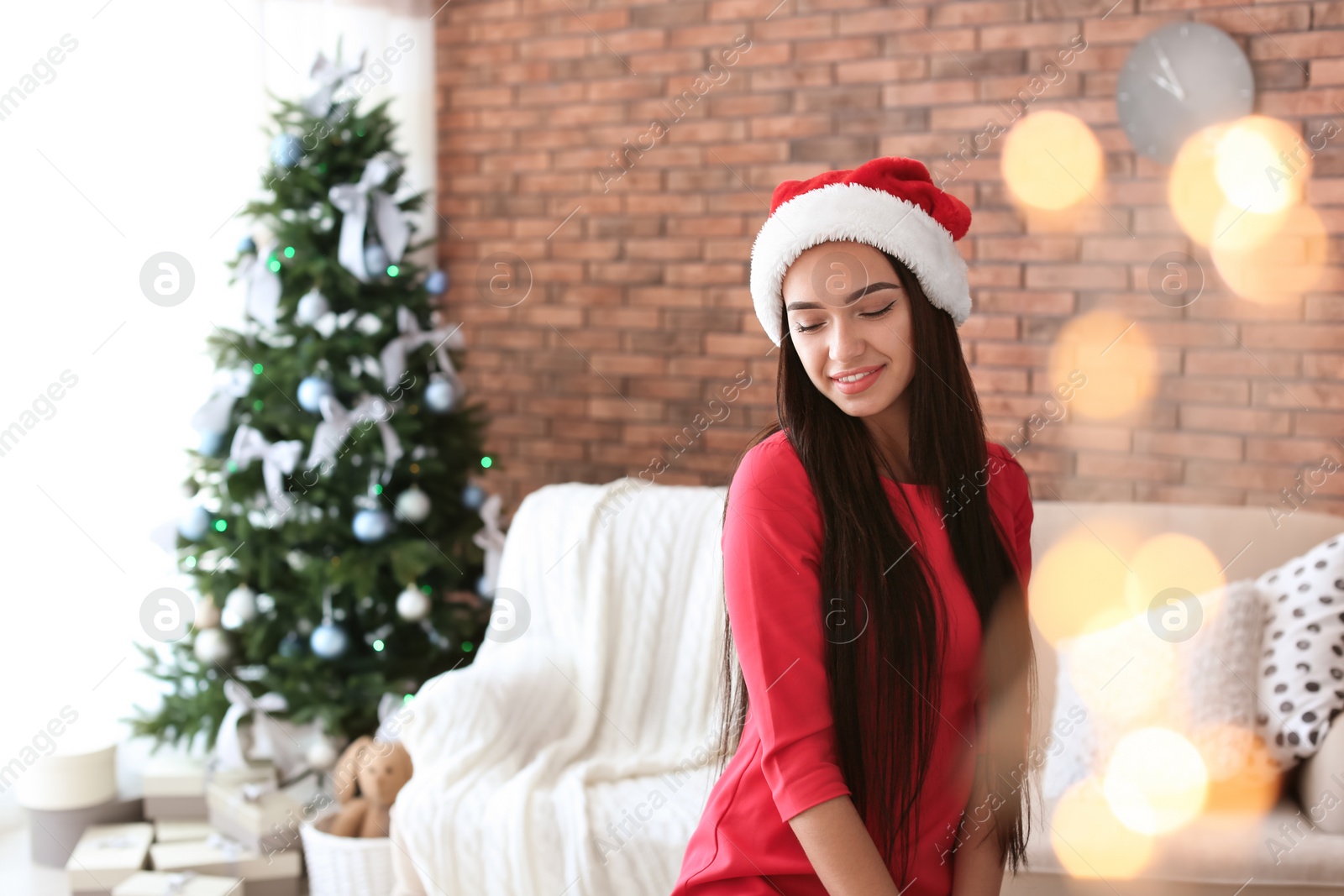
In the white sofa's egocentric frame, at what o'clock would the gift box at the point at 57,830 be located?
The gift box is roughly at 3 o'clock from the white sofa.

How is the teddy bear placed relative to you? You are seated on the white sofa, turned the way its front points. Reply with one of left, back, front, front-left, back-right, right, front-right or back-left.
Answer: right

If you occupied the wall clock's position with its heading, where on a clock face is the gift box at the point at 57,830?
The gift box is roughly at 2 o'clock from the wall clock.

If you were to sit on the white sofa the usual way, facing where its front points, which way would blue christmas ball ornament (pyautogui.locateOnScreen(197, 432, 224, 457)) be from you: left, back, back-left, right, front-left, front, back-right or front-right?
right

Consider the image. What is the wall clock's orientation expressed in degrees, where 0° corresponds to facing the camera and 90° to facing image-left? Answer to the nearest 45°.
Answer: approximately 0°

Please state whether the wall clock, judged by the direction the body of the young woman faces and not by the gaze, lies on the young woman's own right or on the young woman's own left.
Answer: on the young woman's own left
